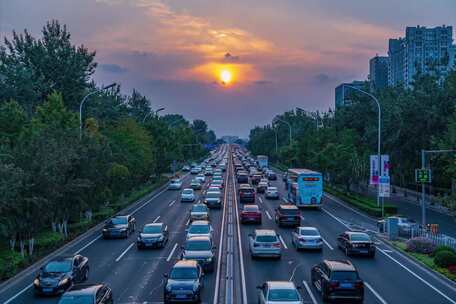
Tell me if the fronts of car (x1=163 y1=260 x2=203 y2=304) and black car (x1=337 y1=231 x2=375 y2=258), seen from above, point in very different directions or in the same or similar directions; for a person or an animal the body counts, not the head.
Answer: very different directions

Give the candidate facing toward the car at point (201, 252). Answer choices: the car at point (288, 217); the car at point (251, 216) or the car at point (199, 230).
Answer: the car at point (199, 230)

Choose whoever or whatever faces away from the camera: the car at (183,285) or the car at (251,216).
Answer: the car at (251,216)

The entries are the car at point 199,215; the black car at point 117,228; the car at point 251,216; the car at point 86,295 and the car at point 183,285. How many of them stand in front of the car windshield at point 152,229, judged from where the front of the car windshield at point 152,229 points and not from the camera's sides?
2

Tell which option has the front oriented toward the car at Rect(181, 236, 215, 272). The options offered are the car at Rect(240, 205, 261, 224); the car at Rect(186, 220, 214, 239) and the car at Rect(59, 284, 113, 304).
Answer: the car at Rect(186, 220, 214, 239)

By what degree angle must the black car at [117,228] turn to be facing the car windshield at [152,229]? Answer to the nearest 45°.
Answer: approximately 90° to its left

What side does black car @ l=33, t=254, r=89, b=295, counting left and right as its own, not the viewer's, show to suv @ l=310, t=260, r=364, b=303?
left

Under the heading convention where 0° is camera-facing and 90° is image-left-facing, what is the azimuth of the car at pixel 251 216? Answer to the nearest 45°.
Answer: approximately 180°

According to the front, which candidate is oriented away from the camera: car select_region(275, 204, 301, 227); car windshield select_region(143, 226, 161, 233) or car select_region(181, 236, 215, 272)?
car select_region(275, 204, 301, 227)

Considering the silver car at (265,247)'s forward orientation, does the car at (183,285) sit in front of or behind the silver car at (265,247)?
behind

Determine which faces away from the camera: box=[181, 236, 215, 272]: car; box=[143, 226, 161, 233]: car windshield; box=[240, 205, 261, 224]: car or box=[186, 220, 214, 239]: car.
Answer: box=[240, 205, 261, 224]: car

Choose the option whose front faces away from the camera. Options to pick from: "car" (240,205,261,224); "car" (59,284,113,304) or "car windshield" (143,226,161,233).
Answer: "car" (240,205,261,224)

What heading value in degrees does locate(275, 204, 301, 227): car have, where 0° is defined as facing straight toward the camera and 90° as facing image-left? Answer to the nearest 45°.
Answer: approximately 180°

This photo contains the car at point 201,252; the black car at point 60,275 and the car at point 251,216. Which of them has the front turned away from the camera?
the car at point 251,216

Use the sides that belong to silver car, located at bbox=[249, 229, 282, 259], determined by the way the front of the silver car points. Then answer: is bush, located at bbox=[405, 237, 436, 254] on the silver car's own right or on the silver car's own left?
on the silver car's own right

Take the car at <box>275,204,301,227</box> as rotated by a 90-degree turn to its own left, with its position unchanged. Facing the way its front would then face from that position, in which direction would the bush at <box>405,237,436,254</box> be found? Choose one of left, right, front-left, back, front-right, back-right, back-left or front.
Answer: back-left

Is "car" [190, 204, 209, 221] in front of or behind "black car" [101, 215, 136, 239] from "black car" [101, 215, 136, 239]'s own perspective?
behind

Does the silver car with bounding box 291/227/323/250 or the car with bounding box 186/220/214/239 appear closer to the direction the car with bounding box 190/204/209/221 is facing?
the car

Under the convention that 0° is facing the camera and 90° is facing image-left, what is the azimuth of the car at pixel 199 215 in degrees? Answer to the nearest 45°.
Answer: approximately 0°

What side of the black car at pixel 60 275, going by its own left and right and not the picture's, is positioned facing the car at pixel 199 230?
back
